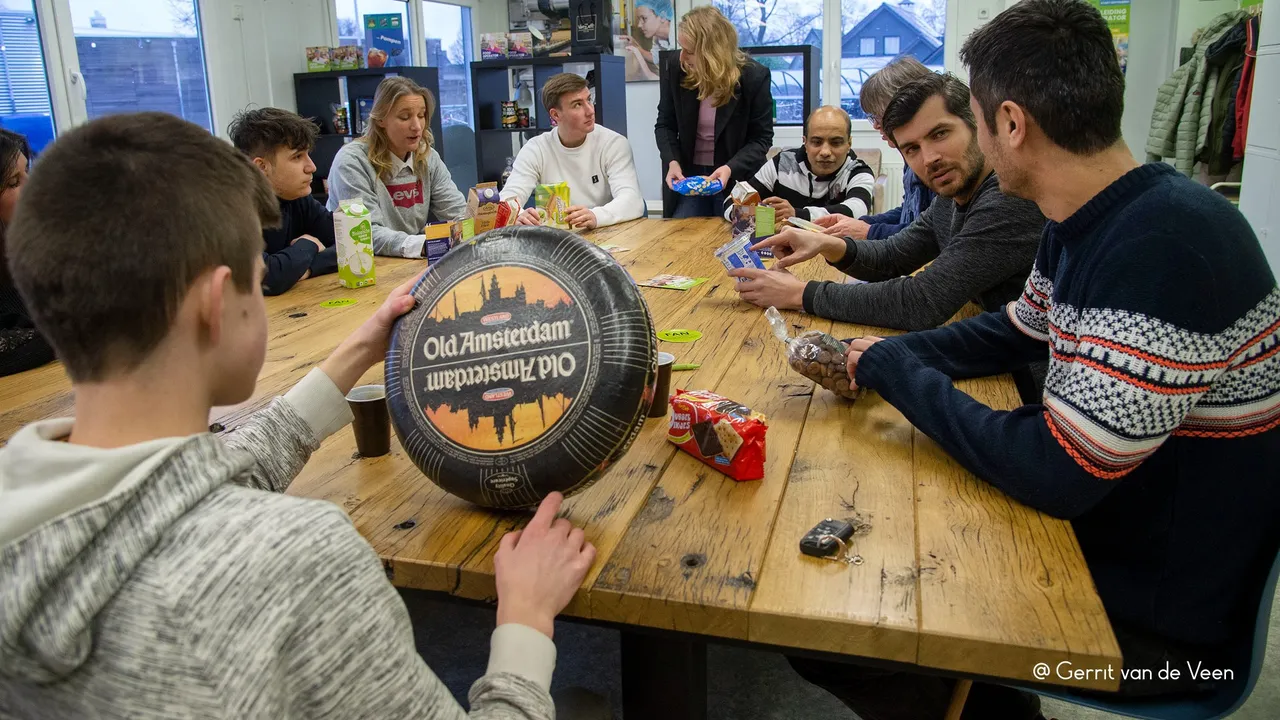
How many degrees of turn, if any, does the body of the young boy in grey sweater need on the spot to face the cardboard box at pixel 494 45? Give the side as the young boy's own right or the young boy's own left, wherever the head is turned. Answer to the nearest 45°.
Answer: approximately 45° to the young boy's own left

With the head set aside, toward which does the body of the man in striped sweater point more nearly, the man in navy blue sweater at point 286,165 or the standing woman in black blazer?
the man in navy blue sweater

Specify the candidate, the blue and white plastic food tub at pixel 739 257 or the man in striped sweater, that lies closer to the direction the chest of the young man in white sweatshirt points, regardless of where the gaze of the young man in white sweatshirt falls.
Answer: the blue and white plastic food tub

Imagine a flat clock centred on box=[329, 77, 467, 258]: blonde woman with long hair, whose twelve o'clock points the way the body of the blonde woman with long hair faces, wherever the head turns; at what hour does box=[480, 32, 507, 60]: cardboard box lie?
The cardboard box is roughly at 8 o'clock from the blonde woman with long hair.

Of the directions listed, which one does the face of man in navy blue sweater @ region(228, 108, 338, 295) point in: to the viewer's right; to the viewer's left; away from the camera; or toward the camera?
to the viewer's right

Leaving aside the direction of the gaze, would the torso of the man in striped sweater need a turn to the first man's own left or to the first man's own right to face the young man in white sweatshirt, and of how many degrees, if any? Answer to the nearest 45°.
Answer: approximately 90° to the first man's own right

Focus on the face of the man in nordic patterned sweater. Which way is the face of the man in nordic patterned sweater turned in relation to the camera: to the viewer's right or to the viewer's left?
to the viewer's left

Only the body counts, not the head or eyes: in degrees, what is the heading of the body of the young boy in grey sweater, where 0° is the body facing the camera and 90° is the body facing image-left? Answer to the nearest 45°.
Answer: approximately 225°

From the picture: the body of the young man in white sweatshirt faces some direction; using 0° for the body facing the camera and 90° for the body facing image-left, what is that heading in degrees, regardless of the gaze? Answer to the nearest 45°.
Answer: approximately 0°

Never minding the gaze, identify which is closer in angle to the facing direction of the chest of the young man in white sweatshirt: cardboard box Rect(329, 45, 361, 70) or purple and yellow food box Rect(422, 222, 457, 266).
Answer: the purple and yellow food box
